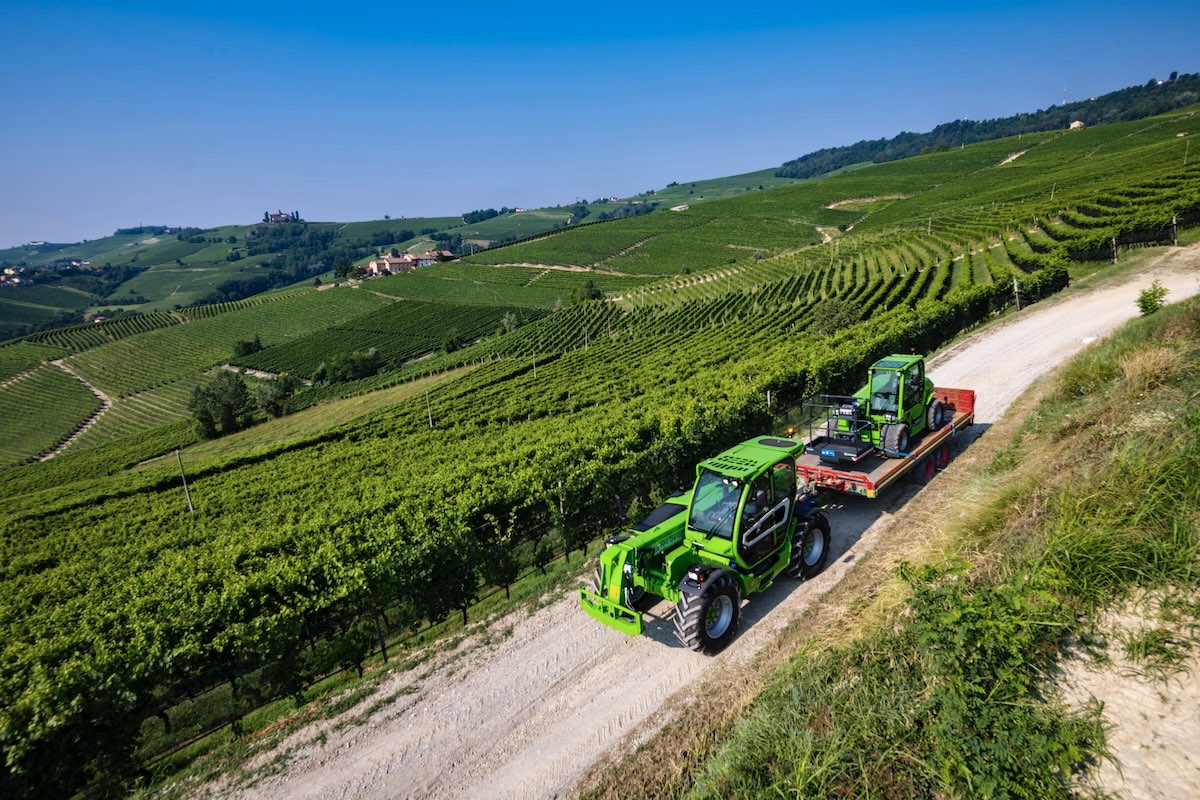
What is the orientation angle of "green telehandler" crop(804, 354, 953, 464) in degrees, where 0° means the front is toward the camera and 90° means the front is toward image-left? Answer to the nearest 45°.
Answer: approximately 45°

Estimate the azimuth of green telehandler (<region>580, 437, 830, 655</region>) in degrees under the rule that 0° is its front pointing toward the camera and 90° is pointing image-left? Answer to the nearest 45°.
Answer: approximately 45°

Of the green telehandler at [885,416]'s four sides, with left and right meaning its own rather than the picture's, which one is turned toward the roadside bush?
back

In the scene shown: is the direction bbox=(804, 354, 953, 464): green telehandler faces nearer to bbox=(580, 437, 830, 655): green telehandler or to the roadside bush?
the green telehandler

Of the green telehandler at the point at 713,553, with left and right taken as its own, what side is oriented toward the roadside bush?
back

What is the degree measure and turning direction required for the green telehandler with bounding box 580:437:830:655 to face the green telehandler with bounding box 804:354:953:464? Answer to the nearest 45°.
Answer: approximately 180°

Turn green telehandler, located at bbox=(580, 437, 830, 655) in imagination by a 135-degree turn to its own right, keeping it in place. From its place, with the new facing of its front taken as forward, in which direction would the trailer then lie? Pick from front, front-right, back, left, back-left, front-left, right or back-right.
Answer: front-right

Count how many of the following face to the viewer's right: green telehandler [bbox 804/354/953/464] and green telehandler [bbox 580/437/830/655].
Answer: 0
